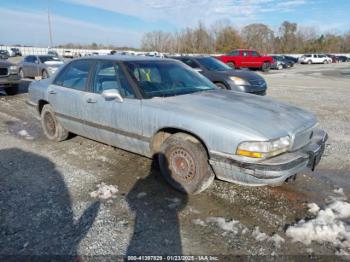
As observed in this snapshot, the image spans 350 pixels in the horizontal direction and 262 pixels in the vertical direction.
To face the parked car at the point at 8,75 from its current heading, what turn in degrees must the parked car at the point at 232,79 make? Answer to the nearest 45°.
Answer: approximately 135° to its right

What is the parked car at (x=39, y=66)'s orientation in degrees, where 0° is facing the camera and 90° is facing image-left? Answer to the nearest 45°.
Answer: approximately 315°

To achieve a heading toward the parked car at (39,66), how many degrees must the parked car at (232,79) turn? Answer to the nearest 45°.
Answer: approximately 180°

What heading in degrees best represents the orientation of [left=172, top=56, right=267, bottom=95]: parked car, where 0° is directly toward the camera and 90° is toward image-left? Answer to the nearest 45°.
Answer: approximately 315°

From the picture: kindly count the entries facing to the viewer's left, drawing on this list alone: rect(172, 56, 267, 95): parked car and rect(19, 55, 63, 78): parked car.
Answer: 0

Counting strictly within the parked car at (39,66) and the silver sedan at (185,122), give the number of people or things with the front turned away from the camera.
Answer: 0

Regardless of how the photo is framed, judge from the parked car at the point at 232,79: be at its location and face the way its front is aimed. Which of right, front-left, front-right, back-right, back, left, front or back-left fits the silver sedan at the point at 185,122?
front-right

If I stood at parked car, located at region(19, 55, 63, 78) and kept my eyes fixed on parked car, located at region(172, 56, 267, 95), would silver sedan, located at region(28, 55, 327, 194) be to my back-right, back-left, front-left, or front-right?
front-right

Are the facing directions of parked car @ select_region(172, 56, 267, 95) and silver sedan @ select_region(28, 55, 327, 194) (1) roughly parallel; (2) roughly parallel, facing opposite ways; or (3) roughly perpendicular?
roughly parallel

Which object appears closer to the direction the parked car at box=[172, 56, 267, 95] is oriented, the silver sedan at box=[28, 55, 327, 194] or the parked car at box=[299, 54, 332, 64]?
the silver sedan

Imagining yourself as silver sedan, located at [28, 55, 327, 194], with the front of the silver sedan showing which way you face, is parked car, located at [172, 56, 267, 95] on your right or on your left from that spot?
on your left

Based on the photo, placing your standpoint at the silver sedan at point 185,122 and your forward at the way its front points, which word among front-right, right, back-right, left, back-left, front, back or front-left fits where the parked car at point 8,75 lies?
back
